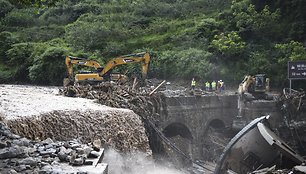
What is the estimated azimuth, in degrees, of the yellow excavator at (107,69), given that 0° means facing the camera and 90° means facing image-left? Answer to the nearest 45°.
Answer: approximately 270°

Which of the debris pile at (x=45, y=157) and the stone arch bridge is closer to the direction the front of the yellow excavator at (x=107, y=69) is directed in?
the stone arch bridge

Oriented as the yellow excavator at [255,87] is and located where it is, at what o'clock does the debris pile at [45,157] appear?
The debris pile is roughly at 11 o'clock from the yellow excavator.

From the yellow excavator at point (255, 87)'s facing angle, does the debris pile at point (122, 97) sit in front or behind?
in front

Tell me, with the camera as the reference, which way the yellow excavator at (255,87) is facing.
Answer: facing the viewer and to the left of the viewer

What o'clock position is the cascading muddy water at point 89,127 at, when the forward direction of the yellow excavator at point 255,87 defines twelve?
The cascading muddy water is roughly at 11 o'clock from the yellow excavator.

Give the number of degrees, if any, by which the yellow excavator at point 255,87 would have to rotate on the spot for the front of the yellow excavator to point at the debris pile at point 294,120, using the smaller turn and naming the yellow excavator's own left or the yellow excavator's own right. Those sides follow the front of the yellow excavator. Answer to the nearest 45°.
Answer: approximately 135° to the yellow excavator's own left

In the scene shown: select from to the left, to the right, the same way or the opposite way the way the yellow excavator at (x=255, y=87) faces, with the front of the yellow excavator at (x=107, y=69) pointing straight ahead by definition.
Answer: the opposite way
